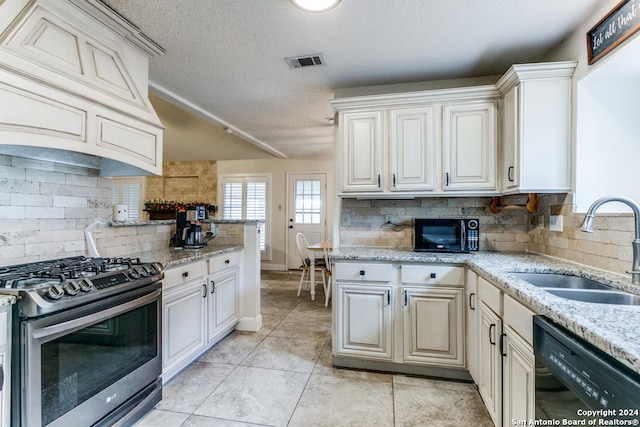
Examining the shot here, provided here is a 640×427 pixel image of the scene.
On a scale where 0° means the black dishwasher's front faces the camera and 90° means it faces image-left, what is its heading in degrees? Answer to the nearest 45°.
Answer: approximately 45°

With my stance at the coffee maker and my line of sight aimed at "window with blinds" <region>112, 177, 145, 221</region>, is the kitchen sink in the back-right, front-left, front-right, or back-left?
back-right

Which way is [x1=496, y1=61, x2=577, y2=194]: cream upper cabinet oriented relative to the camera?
to the viewer's left

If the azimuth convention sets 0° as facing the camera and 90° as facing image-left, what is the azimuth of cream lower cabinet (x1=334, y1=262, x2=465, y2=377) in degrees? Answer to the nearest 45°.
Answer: approximately 0°

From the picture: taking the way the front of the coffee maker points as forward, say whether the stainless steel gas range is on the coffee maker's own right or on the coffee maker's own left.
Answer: on the coffee maker's own right

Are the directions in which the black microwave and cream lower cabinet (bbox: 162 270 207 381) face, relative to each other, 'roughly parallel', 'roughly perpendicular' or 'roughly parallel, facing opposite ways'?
roughly perpendicular

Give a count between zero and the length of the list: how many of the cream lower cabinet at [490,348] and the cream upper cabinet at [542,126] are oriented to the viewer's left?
2

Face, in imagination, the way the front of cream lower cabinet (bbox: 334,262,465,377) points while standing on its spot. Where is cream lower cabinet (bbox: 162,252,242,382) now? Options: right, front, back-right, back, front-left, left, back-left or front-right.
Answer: right

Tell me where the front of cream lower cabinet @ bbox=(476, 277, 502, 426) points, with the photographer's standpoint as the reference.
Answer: facing to the left of the viewer

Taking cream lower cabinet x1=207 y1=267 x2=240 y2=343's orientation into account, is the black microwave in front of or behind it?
in front

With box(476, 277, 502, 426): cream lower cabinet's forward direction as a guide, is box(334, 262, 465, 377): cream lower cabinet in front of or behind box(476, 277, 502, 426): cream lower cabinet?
in front

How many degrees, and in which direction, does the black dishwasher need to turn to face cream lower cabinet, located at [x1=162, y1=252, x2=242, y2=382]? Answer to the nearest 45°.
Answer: approximately 45° to its right
